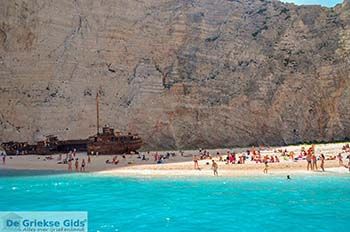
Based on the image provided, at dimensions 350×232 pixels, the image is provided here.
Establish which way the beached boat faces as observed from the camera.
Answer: facing to the left of the viewer
